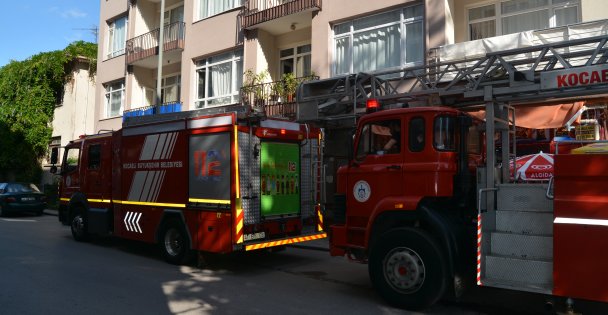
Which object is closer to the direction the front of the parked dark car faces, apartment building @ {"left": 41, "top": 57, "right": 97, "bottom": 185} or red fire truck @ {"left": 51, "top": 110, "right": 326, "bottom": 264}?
the apartment building

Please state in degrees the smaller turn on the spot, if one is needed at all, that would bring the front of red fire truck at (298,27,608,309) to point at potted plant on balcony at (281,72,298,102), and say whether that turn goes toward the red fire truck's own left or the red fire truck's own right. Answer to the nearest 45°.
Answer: approximately 45° to the red fire truck's own right

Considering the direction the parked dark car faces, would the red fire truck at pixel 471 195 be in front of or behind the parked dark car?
behind

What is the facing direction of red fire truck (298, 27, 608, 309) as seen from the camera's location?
facing to the left of the viewer

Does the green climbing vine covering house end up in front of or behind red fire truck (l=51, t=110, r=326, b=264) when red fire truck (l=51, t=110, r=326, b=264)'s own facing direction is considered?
in front

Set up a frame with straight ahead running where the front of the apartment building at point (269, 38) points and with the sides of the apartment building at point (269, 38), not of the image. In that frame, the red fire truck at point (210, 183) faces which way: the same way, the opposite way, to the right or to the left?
to the right

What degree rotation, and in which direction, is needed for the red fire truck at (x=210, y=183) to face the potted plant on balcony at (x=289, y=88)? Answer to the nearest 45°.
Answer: approximately 90° to its right

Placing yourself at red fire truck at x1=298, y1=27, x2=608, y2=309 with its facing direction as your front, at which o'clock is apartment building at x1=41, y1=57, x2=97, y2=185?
The apartment building is roughly at 1 o'clock from the red fire truck.

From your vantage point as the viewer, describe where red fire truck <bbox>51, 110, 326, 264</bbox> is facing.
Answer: facing away from the viewer and to the left of the viewer
